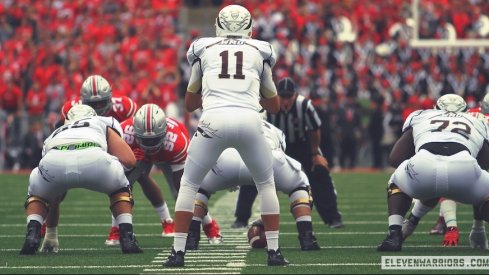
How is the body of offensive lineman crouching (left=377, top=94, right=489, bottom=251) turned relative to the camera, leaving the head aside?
away from the camera

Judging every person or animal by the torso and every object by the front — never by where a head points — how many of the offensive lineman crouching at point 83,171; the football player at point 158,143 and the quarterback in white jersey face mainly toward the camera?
1

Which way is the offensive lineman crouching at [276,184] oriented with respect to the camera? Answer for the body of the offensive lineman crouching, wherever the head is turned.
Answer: away from the camera

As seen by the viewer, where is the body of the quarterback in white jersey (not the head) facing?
away from the camera

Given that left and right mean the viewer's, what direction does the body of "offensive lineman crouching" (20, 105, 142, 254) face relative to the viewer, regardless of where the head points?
facing away from the viewer
